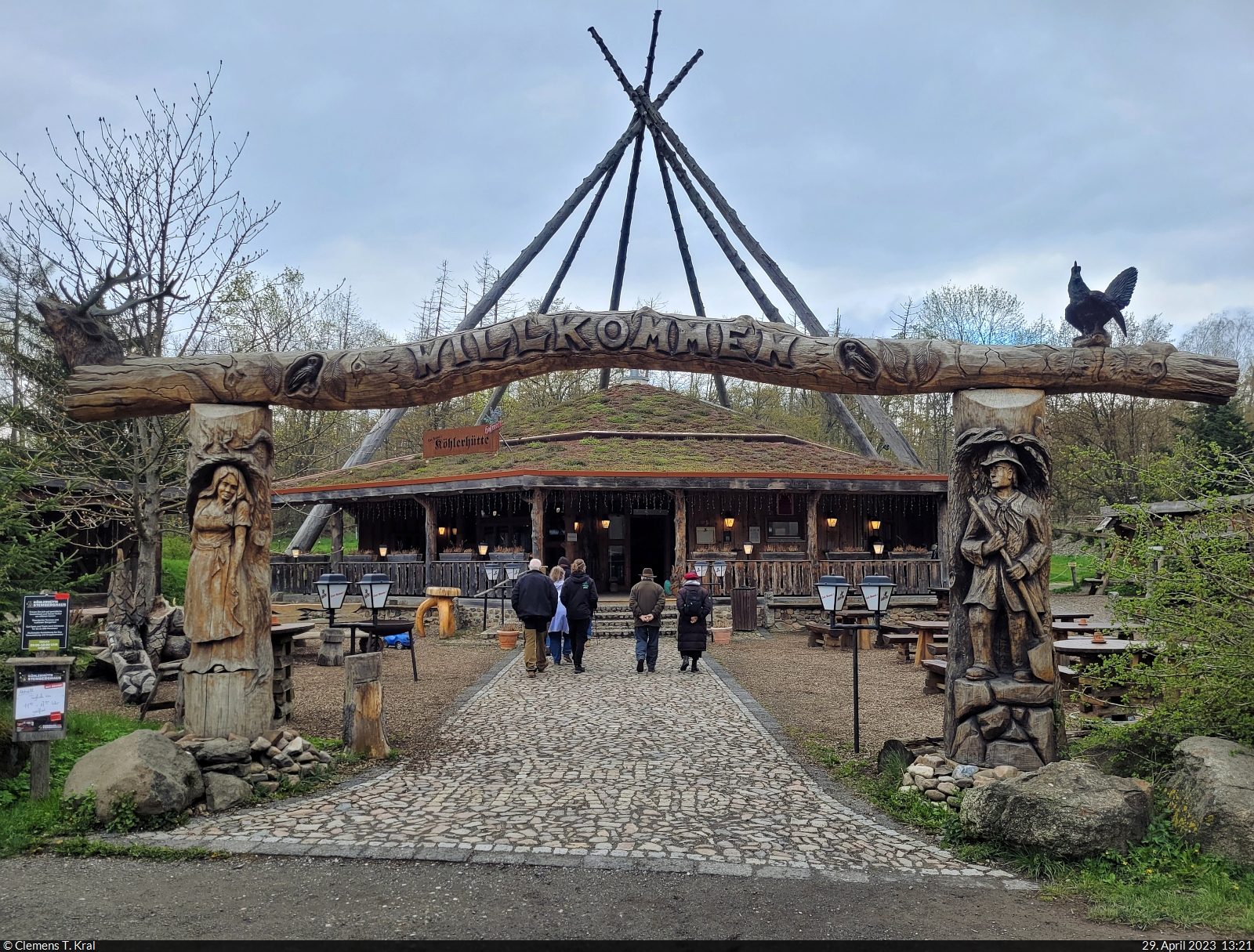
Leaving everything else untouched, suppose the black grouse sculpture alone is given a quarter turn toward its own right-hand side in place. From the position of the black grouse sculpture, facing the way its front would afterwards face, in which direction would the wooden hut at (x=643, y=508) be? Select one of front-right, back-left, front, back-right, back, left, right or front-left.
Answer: front

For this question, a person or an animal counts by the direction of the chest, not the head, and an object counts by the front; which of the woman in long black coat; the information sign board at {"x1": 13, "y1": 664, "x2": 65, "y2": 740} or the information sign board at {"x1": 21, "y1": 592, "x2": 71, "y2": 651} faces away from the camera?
the woman in long black coat

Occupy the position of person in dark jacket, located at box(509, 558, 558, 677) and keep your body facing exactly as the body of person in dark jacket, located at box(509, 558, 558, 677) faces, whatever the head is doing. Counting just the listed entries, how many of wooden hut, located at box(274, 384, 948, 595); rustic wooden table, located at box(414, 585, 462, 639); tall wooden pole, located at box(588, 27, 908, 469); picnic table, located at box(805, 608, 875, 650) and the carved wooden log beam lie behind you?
1

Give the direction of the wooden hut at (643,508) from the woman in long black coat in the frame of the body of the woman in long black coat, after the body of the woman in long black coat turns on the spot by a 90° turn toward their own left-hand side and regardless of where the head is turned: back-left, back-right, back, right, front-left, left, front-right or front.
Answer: right

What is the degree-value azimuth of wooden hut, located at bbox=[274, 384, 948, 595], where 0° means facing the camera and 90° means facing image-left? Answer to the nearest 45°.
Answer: approximately 0°

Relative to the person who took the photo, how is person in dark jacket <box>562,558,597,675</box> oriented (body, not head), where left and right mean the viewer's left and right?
facing away from the viewer

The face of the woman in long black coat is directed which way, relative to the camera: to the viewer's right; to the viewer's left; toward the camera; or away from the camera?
away from the camera

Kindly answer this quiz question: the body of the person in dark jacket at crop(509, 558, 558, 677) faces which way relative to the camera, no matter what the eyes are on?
away from the camera

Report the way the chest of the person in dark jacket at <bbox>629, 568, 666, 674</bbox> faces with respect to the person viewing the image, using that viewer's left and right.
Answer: facing away from the viewer

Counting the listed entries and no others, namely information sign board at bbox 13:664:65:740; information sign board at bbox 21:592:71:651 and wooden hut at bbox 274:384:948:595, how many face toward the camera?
3

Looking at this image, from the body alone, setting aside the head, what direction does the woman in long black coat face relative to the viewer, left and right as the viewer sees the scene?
facing away from the viewer

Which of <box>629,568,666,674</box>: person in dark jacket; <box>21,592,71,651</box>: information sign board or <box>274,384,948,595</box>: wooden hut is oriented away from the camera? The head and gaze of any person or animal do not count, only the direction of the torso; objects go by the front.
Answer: the person in dark jacket

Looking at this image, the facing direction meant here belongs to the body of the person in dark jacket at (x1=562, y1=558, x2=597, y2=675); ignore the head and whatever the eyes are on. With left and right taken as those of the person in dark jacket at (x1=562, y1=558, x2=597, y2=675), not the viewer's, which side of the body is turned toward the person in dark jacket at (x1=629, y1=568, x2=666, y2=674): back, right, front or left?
right
